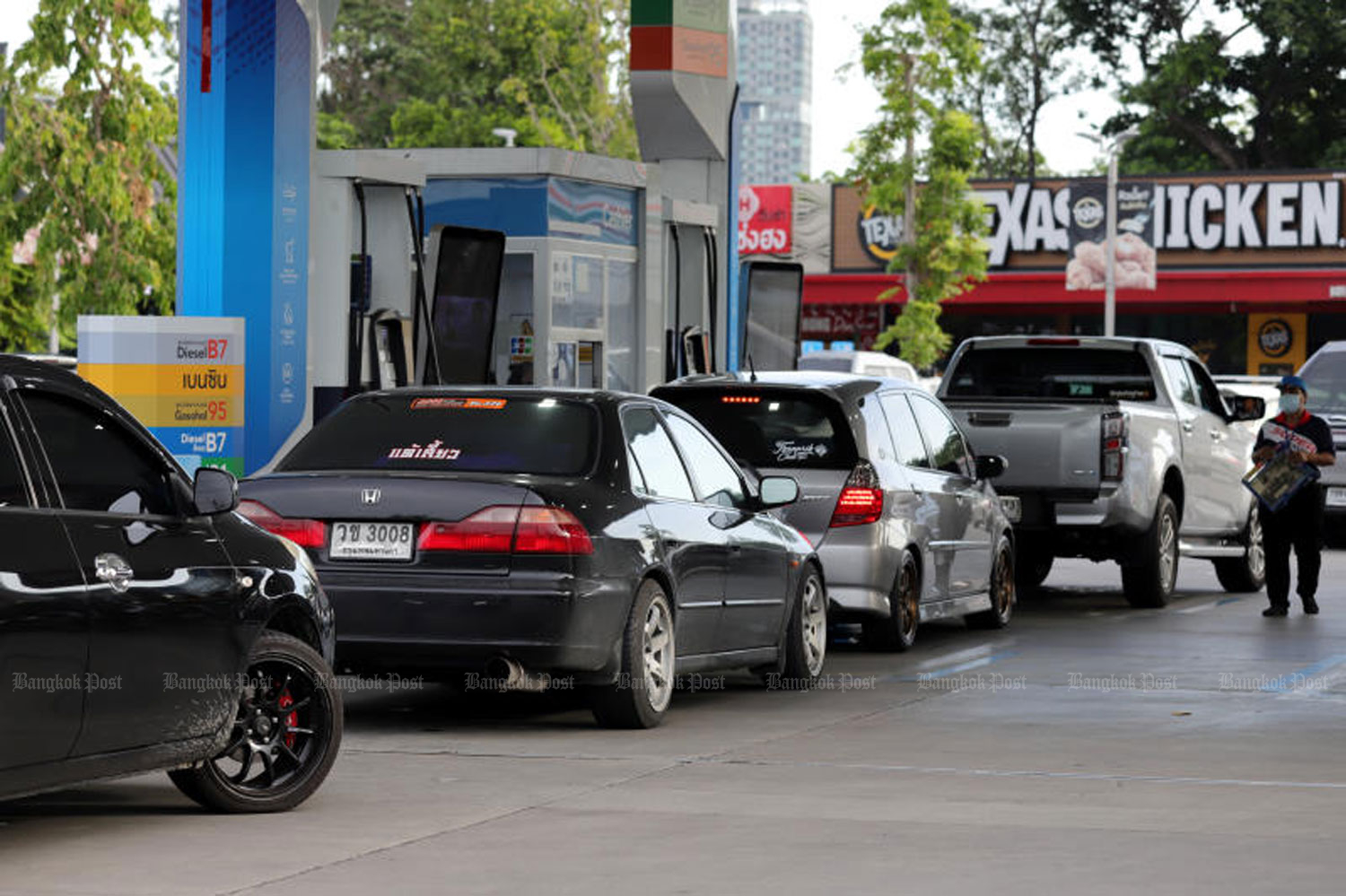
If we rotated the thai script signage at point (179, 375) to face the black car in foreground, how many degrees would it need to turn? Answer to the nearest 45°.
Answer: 0° — it already faces it

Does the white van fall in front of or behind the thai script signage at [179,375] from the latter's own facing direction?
behind

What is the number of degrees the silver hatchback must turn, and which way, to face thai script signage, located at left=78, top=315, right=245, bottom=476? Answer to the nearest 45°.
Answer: approximately 135° to its left

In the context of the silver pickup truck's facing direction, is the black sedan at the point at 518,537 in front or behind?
behind

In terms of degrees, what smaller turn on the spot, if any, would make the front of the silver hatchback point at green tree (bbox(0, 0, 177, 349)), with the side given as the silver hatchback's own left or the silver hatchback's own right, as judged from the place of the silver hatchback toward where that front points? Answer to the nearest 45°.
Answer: approximately 90° to the silver hatchback's own left

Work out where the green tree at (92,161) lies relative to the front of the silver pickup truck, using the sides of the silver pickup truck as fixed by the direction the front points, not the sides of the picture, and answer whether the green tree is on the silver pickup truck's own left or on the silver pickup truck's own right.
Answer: on the silver pickup truck's own left

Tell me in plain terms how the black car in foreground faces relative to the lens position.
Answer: facing away from the viewer and to the right of the viewer

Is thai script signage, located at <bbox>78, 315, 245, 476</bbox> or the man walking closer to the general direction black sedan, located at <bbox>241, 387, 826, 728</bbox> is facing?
the man walking

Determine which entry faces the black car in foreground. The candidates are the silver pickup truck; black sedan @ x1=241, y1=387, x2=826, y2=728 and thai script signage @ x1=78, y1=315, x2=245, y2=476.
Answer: the thai script signage

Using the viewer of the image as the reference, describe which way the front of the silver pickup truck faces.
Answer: facing away from the viewer and to the right of the viewer
